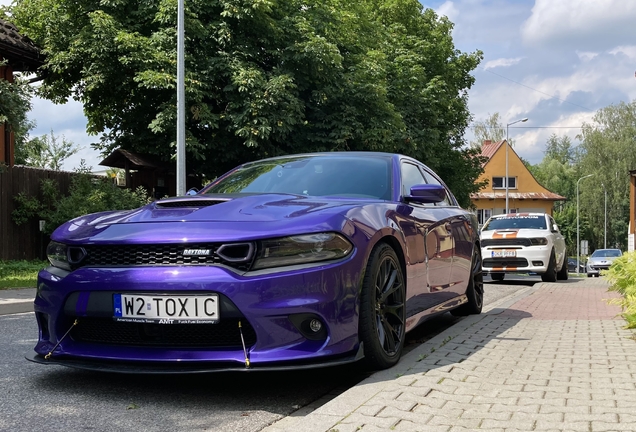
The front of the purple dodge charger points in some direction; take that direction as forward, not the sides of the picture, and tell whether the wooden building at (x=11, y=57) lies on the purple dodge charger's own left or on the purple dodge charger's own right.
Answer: on the purple dodge charger's own right

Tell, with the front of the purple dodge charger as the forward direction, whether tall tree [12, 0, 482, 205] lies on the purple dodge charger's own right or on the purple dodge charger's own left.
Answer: on the purple dodge charger's own right

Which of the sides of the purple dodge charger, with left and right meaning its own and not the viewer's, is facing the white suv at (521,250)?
back

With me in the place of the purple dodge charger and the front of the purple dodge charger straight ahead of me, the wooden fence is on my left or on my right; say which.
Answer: on my right

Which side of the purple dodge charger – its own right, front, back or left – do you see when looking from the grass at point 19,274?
right

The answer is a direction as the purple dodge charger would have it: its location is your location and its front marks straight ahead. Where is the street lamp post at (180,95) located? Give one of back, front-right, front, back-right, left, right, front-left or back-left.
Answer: back-right
